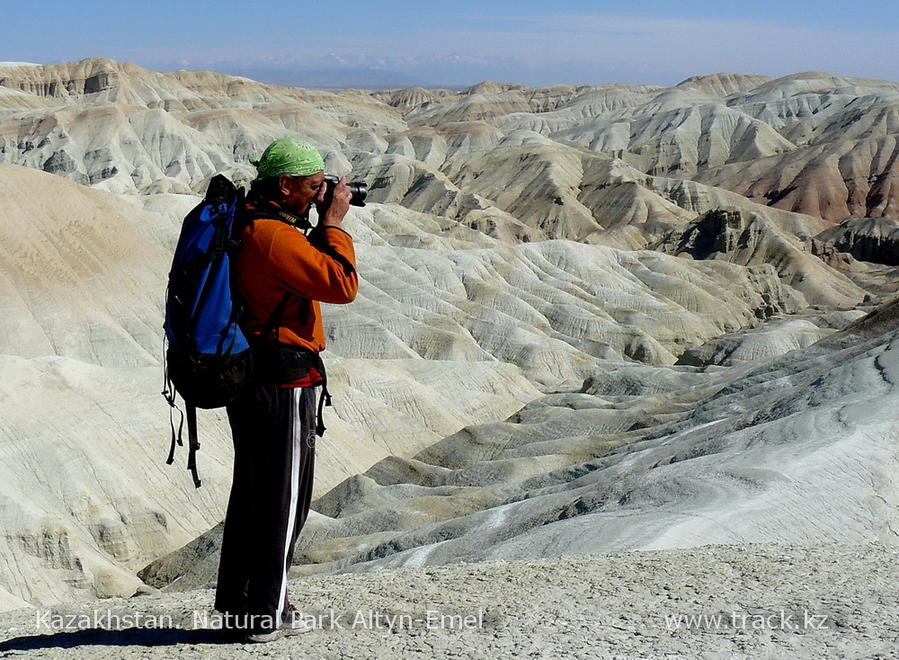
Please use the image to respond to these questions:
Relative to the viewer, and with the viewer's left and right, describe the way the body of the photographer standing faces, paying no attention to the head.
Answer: facing to the right of the viewer

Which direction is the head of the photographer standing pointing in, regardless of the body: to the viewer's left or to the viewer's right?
to the viewer's right
